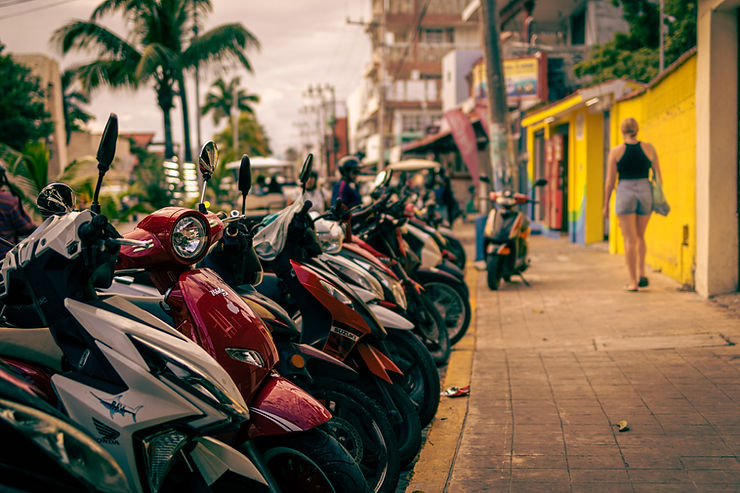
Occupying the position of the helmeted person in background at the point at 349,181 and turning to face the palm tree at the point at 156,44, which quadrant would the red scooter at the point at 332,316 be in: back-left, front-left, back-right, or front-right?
back-left

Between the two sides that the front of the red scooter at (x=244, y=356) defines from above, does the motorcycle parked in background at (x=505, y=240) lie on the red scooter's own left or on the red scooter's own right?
on the red scooter's own left

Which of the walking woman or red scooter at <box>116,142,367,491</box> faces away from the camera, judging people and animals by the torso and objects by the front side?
the walking woman

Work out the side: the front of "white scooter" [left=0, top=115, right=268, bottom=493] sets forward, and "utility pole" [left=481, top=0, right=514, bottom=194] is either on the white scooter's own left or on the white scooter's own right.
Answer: on the white scooter's own left

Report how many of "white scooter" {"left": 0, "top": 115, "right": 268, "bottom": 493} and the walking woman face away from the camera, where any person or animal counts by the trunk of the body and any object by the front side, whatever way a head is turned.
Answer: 1

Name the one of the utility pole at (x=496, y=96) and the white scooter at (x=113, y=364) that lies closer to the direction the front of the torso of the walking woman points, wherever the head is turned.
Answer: the utility pole

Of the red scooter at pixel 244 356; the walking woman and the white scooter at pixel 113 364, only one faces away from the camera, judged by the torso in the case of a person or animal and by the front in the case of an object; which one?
the walking woman

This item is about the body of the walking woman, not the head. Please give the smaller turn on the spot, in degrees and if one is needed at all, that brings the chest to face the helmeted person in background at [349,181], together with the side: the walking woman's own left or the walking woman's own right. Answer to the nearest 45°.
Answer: approximately 90° to the walking woman's own left
